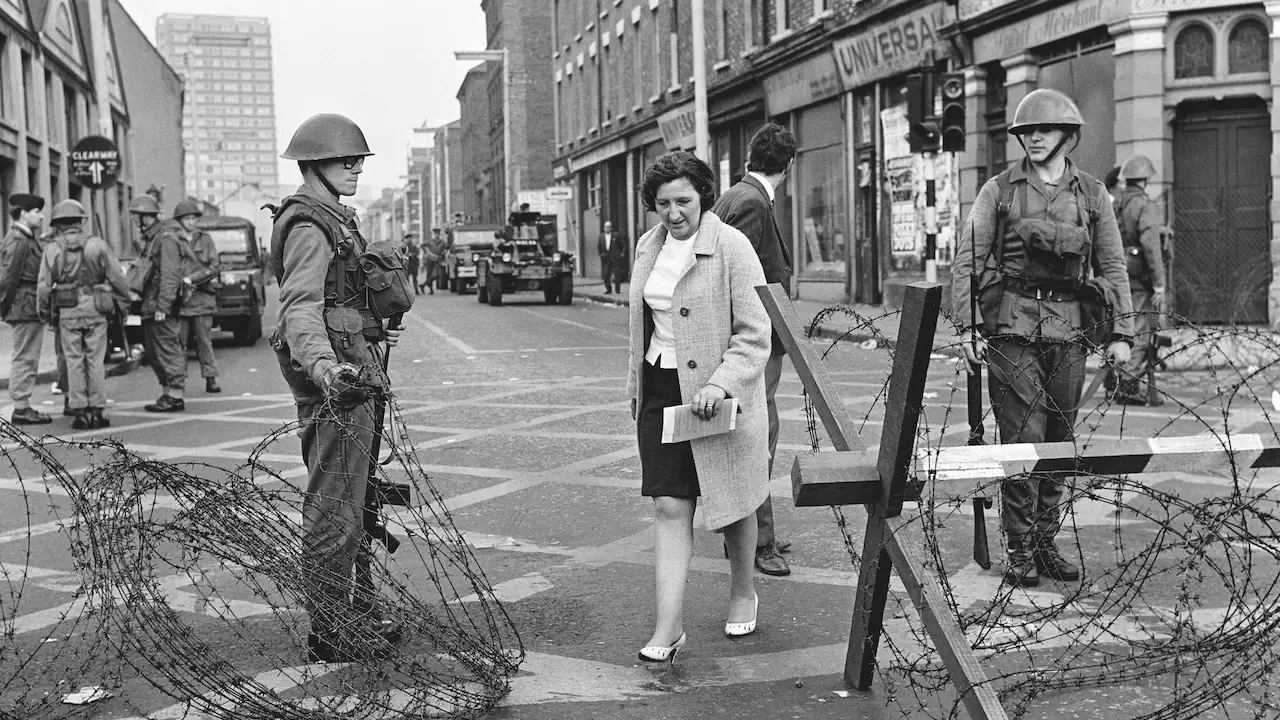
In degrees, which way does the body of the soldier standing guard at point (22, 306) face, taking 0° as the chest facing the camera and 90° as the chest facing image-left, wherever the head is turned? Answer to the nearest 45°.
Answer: approximately 270°

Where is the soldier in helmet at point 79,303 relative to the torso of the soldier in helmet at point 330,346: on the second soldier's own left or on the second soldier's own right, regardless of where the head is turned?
on the second soldier's own left

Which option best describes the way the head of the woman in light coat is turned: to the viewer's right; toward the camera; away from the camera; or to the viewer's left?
toward the camera

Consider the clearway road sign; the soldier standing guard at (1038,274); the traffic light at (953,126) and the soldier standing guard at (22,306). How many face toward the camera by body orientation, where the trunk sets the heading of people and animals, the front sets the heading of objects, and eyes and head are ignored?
3

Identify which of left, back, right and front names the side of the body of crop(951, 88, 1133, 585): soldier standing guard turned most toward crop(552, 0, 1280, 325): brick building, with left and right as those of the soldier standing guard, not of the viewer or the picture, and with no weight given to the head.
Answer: back

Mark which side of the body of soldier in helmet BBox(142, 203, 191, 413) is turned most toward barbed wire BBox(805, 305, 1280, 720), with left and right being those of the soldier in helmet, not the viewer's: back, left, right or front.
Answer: left

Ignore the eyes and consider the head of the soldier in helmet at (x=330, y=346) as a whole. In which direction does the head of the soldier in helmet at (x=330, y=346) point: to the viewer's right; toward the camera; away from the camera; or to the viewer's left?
to the viewer's right

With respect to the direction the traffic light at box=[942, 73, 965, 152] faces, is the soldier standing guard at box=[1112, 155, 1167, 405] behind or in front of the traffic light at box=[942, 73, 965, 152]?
in front

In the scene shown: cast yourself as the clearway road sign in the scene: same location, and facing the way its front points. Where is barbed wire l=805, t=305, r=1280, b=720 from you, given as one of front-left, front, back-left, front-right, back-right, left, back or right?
front

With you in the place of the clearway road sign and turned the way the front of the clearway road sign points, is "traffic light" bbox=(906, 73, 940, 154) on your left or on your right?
on your left

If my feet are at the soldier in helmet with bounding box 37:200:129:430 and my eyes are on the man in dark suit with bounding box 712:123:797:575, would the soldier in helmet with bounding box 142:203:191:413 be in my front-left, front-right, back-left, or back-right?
back-left

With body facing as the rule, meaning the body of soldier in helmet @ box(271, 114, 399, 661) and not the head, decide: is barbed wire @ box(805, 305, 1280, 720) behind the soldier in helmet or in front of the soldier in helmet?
in front

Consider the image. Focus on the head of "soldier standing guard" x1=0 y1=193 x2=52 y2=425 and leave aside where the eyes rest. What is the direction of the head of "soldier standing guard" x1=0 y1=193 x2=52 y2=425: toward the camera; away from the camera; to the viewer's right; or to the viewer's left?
to the viewer's right

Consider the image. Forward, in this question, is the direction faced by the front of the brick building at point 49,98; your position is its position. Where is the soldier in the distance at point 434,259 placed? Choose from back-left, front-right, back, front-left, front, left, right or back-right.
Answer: left

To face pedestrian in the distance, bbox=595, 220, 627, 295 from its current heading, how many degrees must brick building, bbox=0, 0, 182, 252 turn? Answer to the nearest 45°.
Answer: approximately 45° to its left

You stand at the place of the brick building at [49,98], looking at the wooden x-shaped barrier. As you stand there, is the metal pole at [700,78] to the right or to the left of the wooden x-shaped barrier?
left

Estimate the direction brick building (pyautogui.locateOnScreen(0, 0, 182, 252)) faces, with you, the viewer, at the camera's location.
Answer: facing the viewer and to the right of the viewer

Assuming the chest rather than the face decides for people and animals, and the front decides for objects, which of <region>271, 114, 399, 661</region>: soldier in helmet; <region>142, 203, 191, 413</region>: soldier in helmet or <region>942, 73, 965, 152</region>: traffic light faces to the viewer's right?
<region>271, 114, 399, 661</region>: soldier in helmet

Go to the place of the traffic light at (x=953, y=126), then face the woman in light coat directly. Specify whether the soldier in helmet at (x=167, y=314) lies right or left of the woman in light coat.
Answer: right

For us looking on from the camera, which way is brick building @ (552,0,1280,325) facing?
facing the viewer and to the left of the viewer
